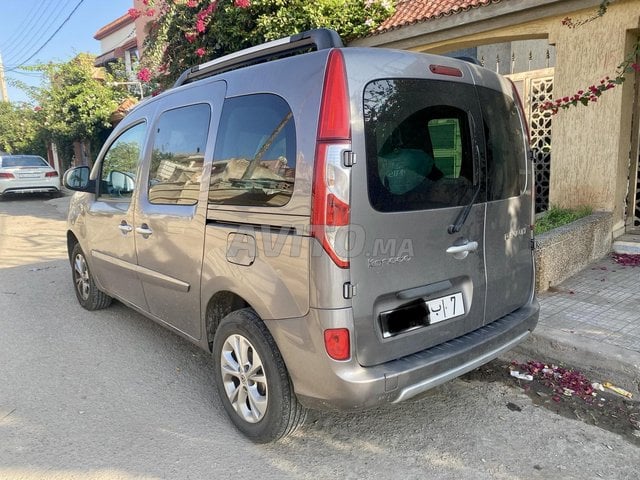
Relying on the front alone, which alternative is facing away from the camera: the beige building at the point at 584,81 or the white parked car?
the white parked car

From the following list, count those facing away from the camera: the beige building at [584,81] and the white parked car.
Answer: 1

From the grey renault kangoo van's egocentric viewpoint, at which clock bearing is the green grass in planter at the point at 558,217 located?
The green grass in planter is roughly at 3 o'clock from the grey renault kangoo van.

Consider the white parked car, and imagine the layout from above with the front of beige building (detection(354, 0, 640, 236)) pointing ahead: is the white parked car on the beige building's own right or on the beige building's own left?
on the beige building's own right

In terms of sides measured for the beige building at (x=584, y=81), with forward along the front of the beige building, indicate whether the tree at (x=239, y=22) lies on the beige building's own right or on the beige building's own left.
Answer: on the beige building's own right

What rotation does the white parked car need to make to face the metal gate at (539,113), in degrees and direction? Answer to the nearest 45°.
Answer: approximately 135° to its right

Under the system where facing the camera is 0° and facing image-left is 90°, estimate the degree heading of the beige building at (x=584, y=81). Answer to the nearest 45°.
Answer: approximately 45°

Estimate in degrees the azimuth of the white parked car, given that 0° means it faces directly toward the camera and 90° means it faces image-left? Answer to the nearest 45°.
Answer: approximately 180°

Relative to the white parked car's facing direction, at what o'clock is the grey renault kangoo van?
The grey renault kangoo van is roughly at 6 o'clock from the white parked car.

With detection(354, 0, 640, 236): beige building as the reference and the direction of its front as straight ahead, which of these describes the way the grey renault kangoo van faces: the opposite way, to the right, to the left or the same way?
to the right

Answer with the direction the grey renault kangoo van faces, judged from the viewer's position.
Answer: facing away from the viewer and to the left of the viewer

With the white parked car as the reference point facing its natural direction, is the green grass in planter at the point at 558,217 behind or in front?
behind
